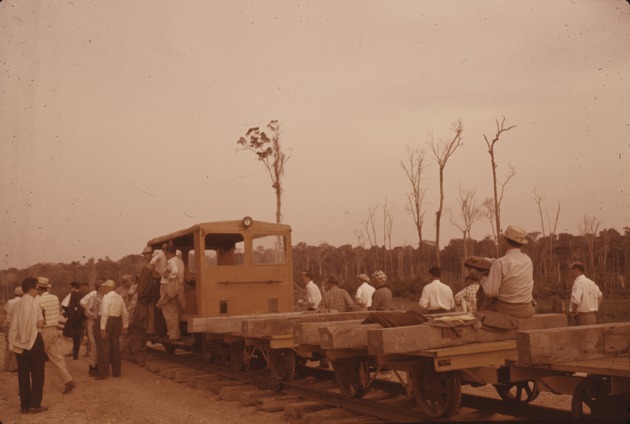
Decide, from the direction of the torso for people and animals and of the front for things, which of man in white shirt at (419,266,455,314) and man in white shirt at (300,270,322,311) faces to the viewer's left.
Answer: man in white shirt at (300,270,322,311)

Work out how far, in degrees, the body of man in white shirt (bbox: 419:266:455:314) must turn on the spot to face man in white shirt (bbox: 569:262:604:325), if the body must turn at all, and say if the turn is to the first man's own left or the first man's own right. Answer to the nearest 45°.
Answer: approximately 90° to the first man's own right

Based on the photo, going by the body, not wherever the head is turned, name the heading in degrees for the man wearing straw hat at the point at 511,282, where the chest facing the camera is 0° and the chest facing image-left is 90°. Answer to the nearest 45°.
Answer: approximately 135°

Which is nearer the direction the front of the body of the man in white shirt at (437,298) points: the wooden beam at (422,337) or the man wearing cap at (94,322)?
the man wearing cap

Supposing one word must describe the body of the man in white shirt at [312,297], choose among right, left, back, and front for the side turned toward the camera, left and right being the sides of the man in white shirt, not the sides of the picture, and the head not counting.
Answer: left

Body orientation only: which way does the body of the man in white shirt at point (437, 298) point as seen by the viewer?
away from the camera
